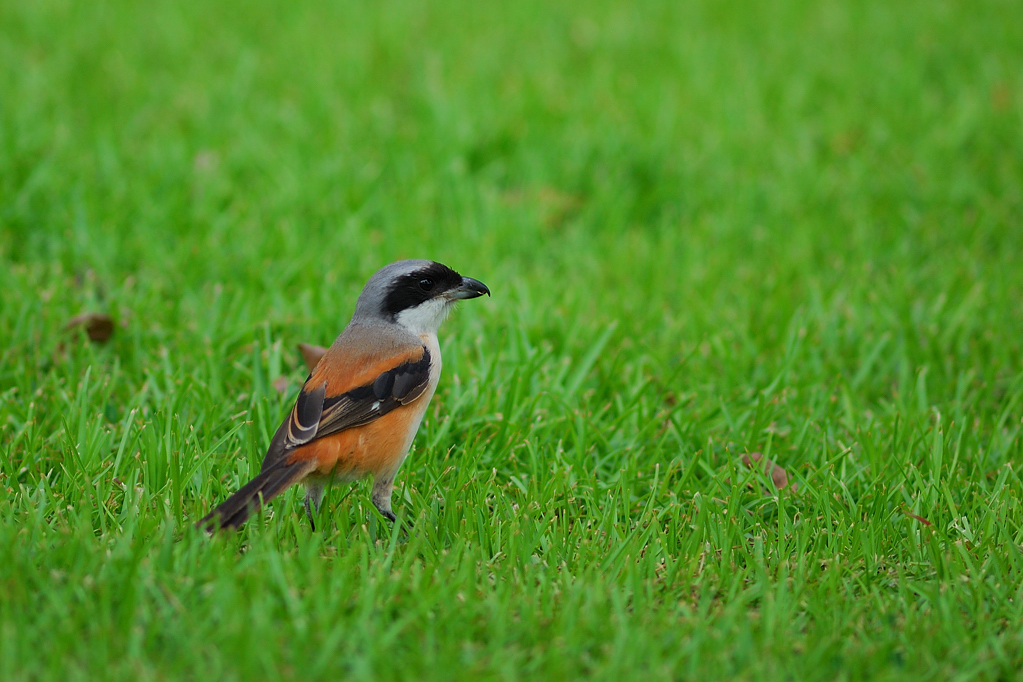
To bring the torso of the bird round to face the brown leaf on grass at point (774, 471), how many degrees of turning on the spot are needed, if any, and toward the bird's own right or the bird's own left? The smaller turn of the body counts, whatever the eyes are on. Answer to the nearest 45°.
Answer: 0° — it already faces it

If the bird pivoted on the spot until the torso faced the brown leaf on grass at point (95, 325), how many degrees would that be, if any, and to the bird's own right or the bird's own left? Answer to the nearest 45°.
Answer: approximately 135° to the bird's own left

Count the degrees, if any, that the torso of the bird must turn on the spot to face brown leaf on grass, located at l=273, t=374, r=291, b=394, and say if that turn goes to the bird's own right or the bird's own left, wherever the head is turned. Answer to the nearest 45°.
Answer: approximately 90° to the bird's own left

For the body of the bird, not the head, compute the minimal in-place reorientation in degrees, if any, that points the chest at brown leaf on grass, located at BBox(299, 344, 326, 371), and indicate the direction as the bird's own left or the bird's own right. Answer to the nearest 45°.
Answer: approximately 90° to the bird's own left

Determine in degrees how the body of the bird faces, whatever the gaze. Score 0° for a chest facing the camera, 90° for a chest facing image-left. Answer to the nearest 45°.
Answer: approximately 270°
